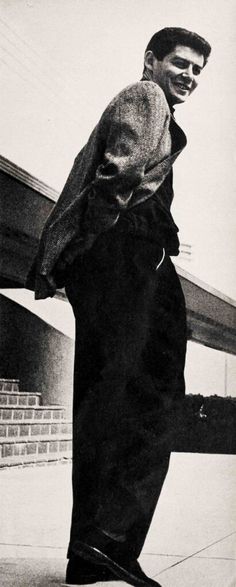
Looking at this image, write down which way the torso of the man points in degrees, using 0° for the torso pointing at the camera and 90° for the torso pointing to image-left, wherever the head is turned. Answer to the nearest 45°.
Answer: approximately 270°

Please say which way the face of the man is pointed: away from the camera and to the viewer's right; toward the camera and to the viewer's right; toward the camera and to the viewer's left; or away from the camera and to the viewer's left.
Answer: toward the camera and to the viewer's right
